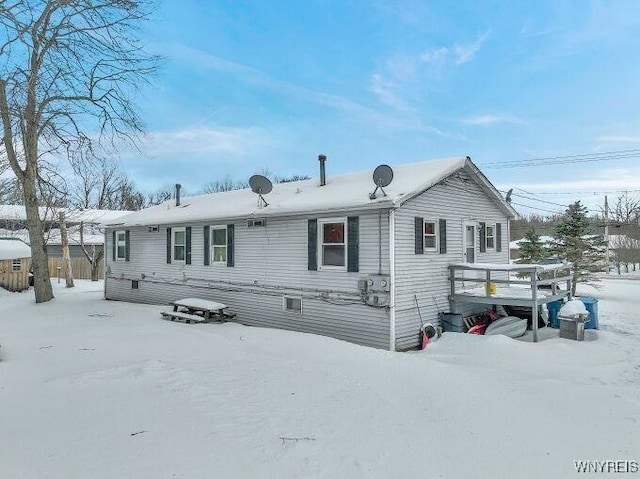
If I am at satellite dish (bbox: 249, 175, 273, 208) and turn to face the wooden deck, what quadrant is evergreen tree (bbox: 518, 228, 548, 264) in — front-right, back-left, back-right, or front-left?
front-left

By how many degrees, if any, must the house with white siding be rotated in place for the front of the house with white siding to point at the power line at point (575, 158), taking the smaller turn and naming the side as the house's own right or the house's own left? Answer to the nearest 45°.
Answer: approximately 90° to the house's own left

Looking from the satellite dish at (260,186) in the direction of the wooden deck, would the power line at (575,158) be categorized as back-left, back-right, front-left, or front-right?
front-left

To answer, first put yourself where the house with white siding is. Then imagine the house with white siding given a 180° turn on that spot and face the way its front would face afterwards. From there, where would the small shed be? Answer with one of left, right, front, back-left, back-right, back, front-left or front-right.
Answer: front

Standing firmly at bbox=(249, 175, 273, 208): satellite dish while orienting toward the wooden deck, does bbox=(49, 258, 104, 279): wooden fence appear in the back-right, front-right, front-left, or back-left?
back-left

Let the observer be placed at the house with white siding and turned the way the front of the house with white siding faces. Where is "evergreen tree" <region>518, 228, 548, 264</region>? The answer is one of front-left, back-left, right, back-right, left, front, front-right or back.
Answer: left
